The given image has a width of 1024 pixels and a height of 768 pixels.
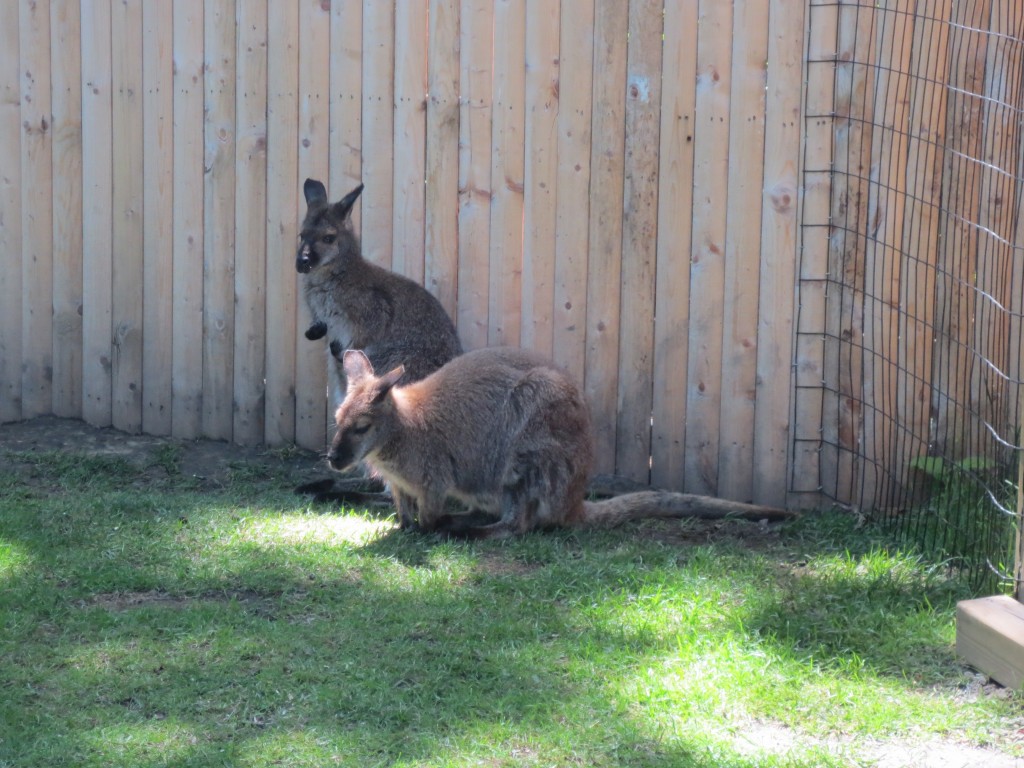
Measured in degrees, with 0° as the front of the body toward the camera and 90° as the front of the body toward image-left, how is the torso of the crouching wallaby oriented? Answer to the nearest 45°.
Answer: approximately 90°

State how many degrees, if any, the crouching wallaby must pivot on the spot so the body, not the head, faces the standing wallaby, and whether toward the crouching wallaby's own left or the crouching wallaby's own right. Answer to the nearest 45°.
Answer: approximately 45° to the crouching wallaby's own right

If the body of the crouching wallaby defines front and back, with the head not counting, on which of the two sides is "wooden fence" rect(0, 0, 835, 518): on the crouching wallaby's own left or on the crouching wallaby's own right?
on the crouching wallaby's own right

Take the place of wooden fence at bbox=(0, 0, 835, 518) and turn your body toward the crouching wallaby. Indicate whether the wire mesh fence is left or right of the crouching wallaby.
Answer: left

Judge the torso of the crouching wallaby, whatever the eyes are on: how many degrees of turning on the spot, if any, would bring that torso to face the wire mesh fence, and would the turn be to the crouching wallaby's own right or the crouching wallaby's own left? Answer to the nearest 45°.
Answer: approximately 180°

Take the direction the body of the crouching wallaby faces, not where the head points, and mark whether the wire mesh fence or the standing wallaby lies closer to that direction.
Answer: the standing wallaby
